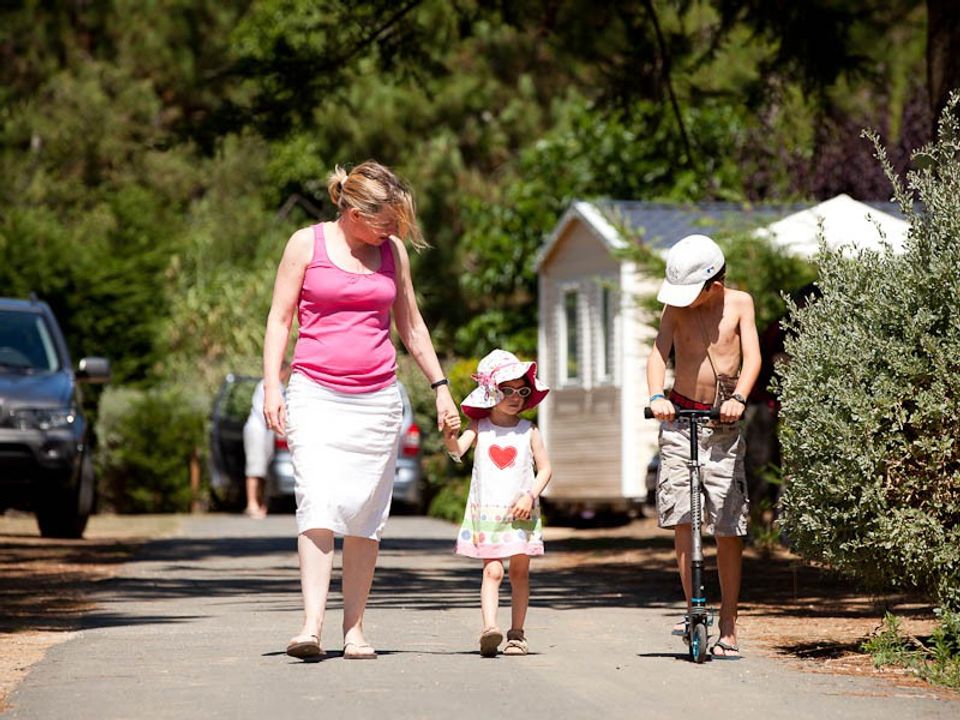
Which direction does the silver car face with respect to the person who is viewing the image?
facing away from the viewer

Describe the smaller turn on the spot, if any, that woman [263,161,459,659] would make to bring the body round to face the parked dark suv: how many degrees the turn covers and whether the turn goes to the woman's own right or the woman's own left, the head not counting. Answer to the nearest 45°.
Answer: approximately 180°

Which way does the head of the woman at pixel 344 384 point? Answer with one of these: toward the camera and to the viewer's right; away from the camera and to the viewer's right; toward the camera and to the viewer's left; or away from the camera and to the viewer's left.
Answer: toward the camera and to the viewer's right

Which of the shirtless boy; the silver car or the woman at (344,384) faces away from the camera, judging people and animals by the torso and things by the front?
the silver car

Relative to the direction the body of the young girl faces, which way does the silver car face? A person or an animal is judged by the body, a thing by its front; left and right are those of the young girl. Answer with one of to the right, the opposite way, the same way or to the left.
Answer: the opposite way

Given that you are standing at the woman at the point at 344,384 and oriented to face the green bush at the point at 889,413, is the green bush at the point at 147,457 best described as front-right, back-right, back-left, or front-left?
back-left

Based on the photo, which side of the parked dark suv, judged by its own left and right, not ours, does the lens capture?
front

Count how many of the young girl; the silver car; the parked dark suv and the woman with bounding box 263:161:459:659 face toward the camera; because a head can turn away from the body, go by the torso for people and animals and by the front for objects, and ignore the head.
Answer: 3

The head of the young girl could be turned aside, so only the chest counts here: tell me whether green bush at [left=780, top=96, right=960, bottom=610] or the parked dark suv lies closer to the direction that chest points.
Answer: the green bush

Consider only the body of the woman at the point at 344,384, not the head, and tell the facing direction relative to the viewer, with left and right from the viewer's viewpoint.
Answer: facing the viewer

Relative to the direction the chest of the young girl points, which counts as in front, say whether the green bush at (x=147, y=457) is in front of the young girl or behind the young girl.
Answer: behind

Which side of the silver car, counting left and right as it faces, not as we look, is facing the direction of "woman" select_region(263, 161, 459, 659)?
back
